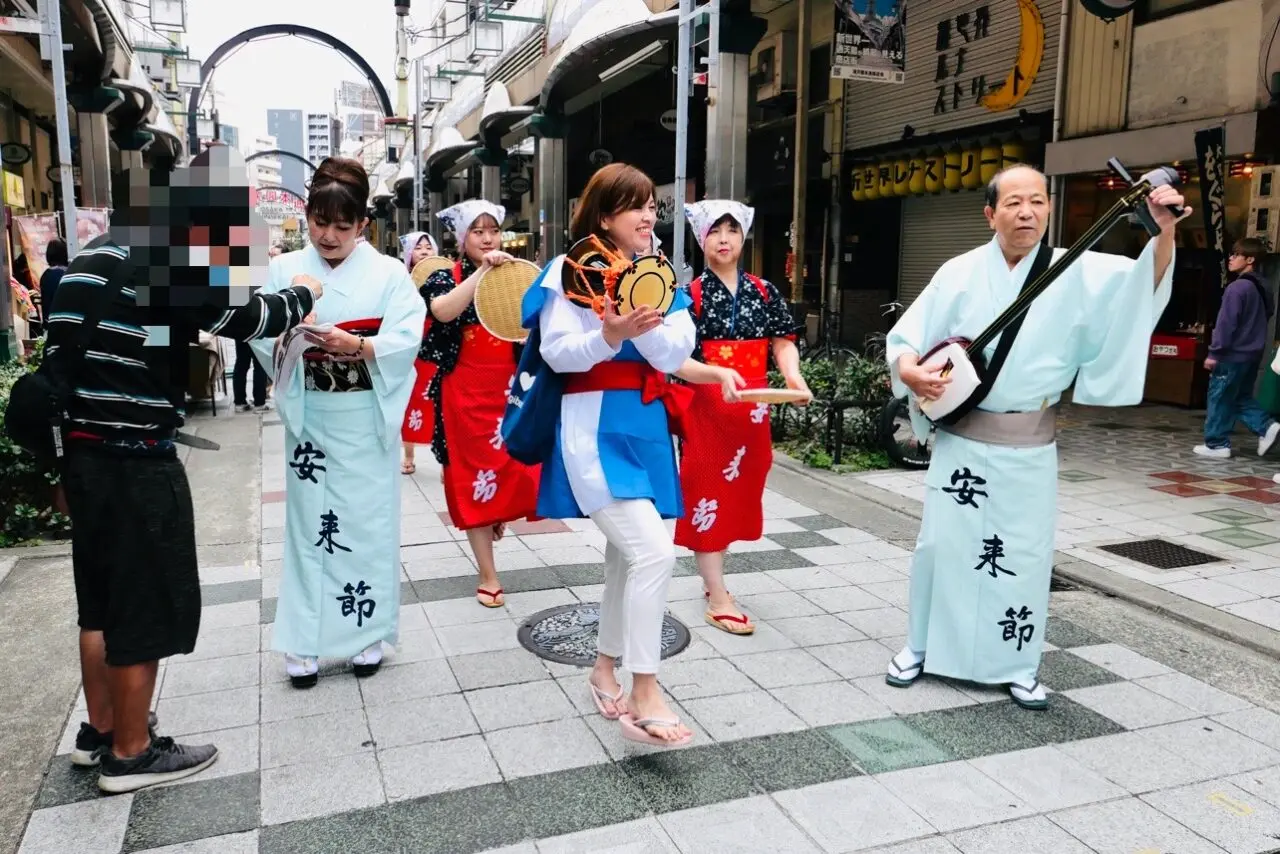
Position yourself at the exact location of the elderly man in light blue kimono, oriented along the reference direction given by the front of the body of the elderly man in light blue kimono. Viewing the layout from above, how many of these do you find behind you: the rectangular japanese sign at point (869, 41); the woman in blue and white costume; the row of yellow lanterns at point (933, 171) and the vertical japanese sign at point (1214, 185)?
3

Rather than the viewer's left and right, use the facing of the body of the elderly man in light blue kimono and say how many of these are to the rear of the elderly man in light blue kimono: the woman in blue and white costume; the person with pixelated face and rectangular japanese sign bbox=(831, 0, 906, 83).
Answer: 1

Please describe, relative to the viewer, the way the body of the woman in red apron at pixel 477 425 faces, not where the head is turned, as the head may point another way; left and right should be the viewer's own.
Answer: facing the viewer and to the right of the viewer

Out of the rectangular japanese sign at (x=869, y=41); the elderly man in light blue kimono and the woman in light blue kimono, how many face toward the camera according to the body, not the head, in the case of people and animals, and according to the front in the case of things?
3

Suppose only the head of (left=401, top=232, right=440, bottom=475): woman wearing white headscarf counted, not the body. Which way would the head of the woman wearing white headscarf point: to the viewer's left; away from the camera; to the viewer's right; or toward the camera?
toward the camera

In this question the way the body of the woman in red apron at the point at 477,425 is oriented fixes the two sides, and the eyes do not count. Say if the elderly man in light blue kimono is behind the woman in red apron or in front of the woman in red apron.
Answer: in front

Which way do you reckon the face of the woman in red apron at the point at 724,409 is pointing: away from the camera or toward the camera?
toward the camera

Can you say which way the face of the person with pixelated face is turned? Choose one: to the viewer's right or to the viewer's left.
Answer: to the viewer's right

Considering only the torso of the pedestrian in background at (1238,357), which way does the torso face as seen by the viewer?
to the viewer's left

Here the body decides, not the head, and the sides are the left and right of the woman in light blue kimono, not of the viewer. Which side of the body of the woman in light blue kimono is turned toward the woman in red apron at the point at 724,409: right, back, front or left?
left

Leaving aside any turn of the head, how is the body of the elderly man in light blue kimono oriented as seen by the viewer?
toward the camera
